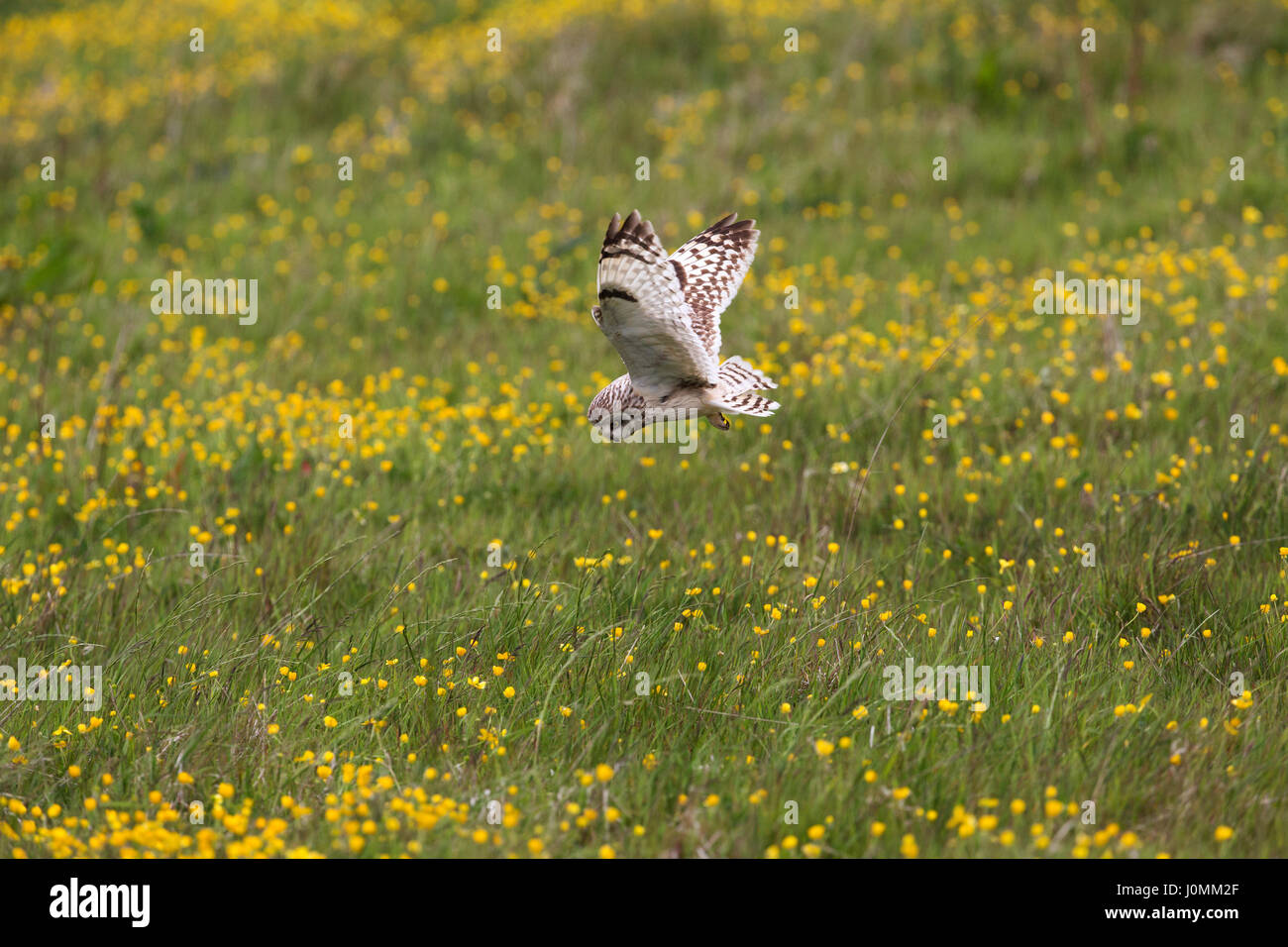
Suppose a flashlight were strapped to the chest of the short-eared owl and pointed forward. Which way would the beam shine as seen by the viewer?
to the viewer's left
